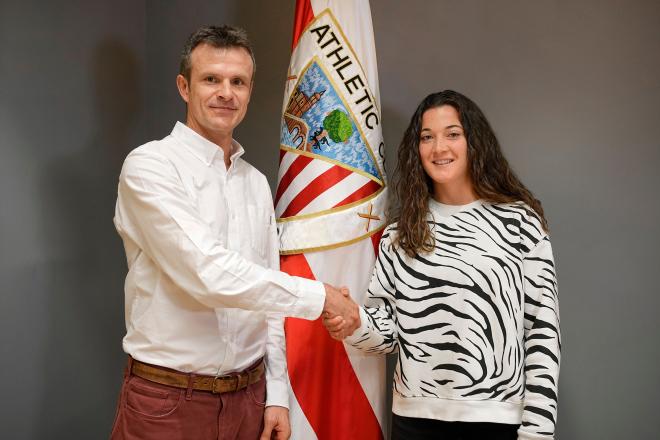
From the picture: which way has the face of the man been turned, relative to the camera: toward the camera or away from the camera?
toward the camera

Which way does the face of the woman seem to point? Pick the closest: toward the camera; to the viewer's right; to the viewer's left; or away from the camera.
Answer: toward the camera

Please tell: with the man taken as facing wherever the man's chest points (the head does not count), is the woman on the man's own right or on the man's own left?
on the man's own left

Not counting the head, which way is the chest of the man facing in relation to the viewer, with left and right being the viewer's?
facing the viewer and to the right of the viewer

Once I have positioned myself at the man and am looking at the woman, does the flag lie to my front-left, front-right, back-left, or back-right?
front-left

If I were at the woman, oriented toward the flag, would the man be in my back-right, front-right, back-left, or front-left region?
front-left
